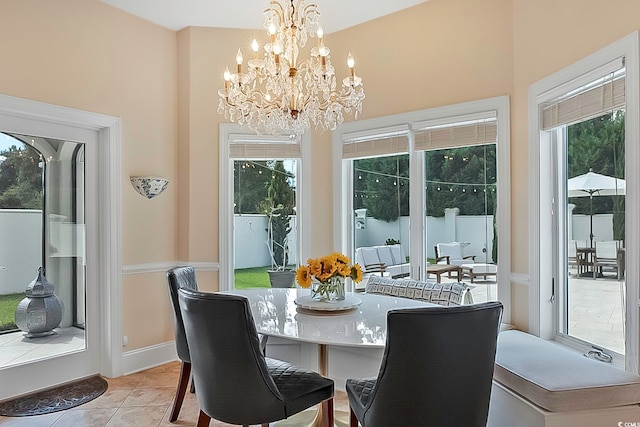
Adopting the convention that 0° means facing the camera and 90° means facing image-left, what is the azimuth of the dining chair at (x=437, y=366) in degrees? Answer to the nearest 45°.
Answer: approximately 135°

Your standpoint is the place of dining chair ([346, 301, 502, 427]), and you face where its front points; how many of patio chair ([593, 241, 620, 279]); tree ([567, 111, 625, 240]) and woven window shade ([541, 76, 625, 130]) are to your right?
3

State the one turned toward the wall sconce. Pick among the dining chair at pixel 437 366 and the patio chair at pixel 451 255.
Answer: the dining chair

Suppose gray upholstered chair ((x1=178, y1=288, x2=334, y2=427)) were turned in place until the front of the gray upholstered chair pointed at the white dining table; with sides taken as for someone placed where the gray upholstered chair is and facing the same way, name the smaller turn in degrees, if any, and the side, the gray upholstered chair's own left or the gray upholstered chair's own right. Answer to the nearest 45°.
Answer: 0° — it already faces it

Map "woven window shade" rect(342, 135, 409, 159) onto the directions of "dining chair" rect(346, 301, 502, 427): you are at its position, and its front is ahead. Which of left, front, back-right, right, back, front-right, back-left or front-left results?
front-right

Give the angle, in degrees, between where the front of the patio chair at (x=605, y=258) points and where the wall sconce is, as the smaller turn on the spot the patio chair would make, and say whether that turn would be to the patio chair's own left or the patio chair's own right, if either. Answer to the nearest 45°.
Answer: approximately 135° to the patio chair's own left

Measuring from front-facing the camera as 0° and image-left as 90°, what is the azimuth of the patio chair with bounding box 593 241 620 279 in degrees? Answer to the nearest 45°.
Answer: approximately 135°

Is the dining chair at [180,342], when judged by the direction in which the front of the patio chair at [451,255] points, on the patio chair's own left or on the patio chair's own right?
on the patio chair's own right

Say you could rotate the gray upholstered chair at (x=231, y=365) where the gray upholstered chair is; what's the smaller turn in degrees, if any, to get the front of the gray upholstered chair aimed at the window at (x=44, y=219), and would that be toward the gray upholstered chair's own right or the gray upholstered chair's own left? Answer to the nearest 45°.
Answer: approximately 90° to the gray upholstered chair's own left

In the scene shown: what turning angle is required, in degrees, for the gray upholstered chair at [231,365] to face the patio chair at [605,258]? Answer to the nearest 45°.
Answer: approximately 45° to its right
